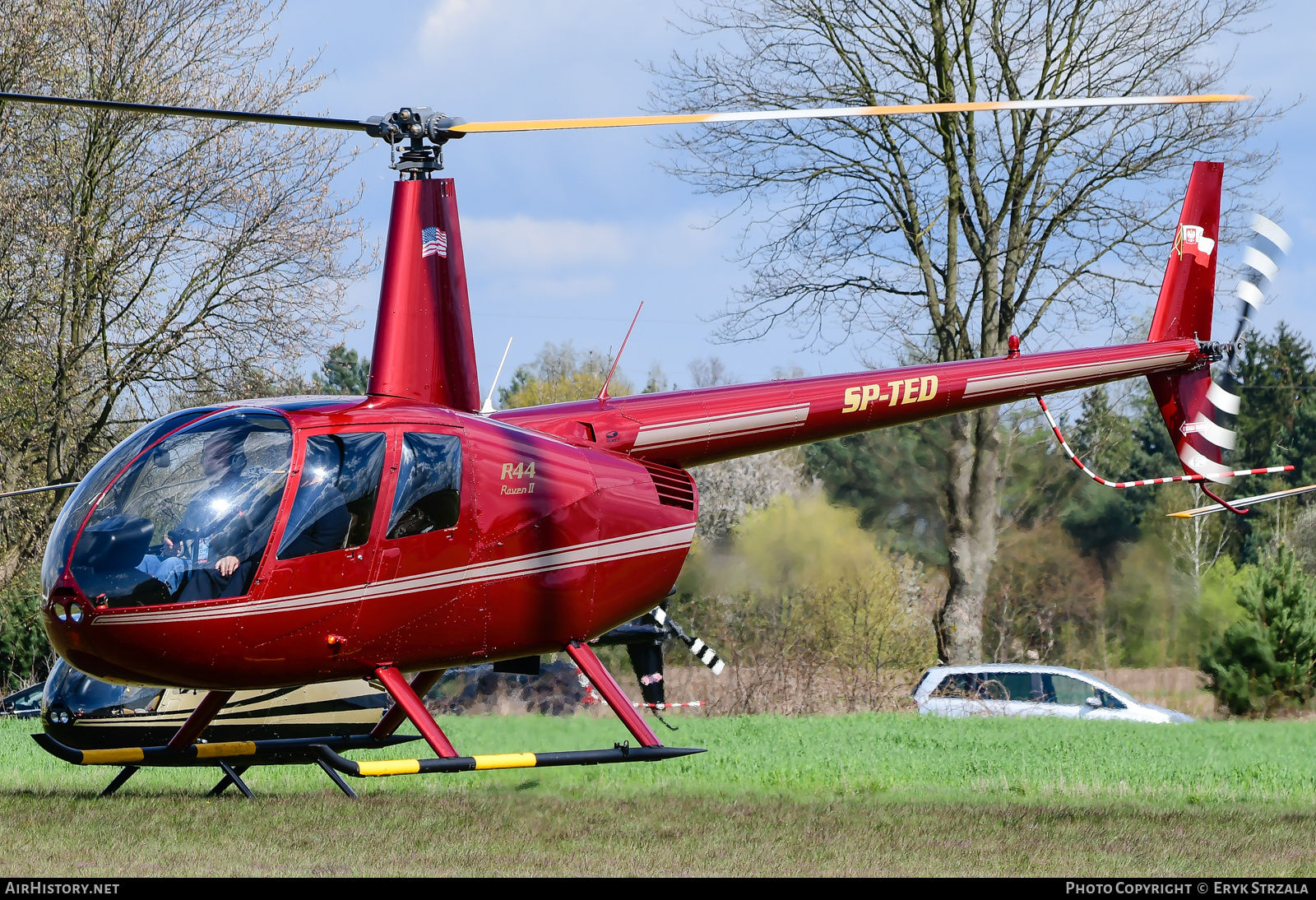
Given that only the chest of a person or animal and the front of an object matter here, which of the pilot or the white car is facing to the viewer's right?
the white car

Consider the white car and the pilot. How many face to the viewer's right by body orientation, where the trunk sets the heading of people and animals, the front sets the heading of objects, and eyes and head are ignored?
1

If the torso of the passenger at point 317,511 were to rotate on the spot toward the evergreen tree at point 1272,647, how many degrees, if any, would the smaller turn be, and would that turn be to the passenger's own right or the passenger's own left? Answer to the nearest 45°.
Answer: approximately 135° to the passenger's own right

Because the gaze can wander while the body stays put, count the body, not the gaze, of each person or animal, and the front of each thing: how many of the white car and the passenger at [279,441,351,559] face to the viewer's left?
1

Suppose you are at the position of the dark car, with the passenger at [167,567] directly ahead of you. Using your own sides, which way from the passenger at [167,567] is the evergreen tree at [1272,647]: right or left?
left

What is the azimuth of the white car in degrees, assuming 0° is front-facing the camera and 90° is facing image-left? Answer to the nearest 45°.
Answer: approximately 270°

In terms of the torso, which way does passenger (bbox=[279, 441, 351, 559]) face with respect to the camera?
to the viewer's left

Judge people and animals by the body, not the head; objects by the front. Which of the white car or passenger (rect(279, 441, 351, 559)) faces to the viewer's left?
the passenger

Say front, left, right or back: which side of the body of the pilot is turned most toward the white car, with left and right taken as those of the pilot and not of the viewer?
back

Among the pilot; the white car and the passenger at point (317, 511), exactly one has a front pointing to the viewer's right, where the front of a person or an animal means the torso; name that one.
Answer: the white car

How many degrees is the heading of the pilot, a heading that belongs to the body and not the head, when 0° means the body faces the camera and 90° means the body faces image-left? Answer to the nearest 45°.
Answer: approximately 45°
